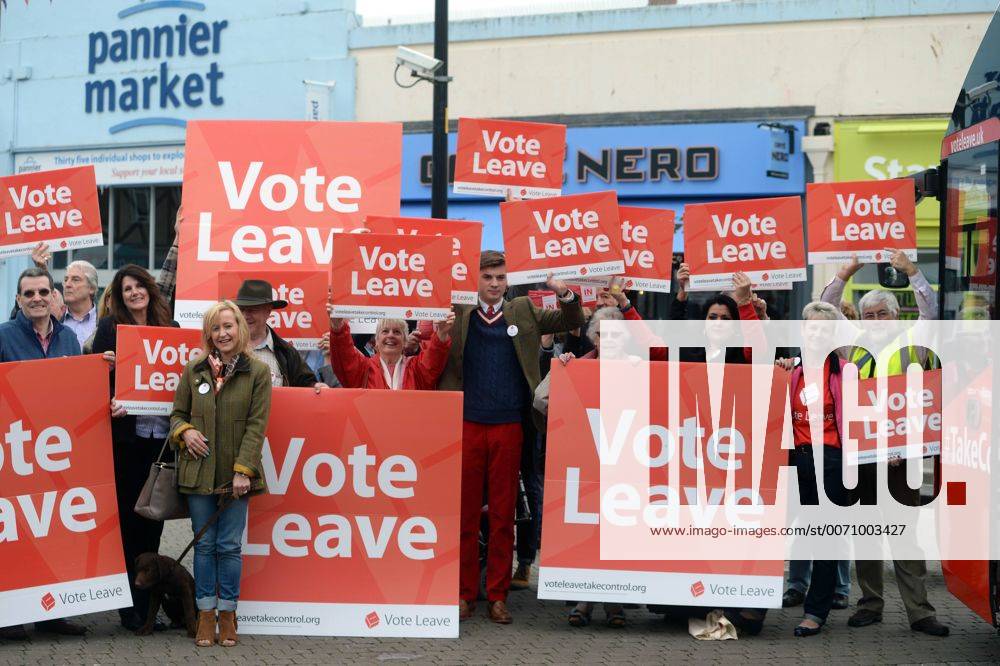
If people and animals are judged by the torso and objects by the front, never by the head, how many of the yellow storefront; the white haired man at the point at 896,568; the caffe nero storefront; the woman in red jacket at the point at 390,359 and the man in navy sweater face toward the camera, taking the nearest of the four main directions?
5

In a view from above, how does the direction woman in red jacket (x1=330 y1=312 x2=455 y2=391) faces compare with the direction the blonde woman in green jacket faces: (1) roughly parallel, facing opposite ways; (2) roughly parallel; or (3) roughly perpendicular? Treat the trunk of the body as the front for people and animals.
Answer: roughly parallel

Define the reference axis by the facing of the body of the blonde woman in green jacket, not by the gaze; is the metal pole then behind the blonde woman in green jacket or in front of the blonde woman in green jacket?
behind

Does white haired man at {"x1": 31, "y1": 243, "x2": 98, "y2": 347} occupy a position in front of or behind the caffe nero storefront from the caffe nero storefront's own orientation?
in front

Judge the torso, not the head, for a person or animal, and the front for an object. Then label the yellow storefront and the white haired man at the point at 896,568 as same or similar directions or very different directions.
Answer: same or similar directions

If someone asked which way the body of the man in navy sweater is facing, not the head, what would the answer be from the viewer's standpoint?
toward the camera

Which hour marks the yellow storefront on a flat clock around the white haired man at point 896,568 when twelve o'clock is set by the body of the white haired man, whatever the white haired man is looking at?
The yellow storefront is roughly at 6 o'clock from the white haired man.

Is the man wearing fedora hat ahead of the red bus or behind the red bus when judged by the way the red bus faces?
ahead

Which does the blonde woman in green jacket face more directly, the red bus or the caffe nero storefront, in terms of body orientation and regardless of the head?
the red bus

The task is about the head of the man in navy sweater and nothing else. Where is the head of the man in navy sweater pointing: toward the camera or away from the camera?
toward the camera

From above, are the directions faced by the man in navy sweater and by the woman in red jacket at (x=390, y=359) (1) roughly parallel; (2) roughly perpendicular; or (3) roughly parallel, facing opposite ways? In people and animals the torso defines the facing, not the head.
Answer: roughly parallel

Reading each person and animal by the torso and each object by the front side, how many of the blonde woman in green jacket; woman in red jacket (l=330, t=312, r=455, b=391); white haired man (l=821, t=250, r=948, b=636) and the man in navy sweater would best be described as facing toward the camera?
4

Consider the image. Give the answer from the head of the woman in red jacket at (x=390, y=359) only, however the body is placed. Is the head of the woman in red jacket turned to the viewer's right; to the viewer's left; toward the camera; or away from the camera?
toward the camera

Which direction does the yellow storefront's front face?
toward the camera

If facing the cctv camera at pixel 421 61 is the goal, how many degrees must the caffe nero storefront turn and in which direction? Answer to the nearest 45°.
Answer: approximately 45° to its right

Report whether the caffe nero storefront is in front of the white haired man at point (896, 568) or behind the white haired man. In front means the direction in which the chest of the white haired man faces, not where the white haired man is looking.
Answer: behind
